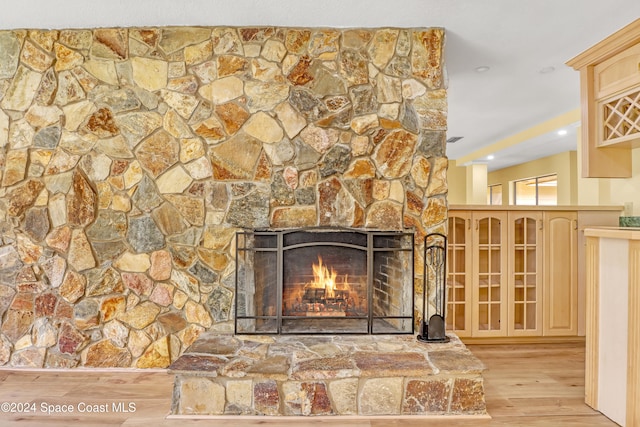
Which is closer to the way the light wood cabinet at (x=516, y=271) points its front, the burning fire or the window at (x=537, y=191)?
the burning fire

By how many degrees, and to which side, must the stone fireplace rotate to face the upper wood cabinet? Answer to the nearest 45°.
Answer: approximately 90° to its left

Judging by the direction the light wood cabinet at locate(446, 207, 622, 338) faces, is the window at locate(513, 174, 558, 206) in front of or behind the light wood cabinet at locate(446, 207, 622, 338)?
behind

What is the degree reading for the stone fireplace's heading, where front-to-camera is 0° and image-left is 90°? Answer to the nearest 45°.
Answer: approximately 0°

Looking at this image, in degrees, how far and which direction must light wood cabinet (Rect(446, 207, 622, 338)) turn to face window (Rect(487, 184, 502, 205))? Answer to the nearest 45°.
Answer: approximately 180°

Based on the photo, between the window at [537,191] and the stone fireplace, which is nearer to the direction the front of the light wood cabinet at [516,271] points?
the stone fireplace

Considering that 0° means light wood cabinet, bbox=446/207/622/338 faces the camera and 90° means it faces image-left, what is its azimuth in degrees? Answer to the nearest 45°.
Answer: approximately 0°

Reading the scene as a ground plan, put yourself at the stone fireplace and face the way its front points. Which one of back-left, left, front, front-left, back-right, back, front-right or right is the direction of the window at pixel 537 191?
back-left

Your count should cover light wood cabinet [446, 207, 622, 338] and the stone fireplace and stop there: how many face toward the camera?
2

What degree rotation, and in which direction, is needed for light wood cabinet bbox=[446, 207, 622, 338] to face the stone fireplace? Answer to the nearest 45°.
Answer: approximately 45° to its right

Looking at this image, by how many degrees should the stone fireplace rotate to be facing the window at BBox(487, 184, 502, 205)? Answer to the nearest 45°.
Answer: approximately 135° to its left
